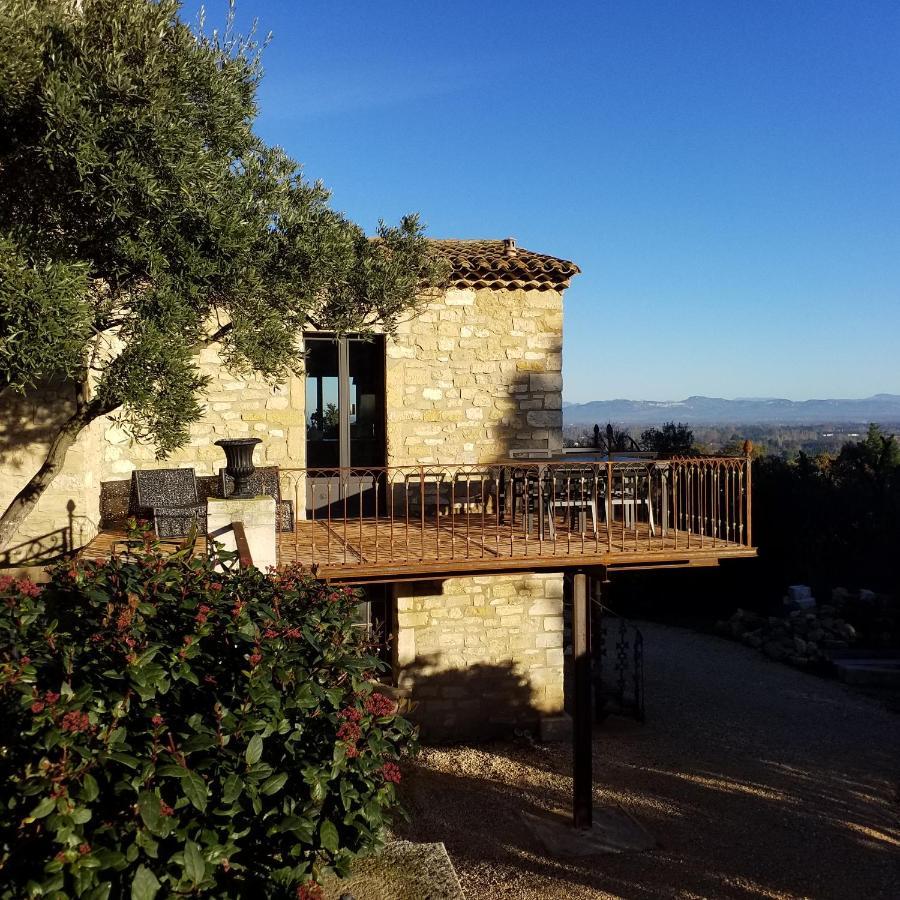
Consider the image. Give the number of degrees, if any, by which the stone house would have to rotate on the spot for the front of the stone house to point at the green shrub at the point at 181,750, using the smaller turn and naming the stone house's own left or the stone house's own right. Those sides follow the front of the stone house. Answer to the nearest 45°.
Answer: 0° — it already faces it

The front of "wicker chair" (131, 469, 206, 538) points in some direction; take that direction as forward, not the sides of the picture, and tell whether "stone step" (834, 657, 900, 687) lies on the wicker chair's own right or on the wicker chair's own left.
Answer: on the wicker chair's own left

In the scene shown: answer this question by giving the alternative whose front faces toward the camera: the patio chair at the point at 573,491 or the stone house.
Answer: the stone house

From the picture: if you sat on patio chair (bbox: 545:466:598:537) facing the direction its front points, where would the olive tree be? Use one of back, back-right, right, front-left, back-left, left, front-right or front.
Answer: back-left

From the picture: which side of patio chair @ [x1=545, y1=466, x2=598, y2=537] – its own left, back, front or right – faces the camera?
back

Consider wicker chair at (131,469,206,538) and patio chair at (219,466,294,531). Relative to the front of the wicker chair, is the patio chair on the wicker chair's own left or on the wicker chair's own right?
on the wicker chair's own left

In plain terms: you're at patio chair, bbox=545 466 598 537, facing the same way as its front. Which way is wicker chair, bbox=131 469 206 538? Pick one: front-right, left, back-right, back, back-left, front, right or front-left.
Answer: left

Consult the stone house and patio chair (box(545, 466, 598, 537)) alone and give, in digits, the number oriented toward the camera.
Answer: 1

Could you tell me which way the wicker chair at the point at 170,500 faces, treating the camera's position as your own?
facing the viewer and to the right of the viewer

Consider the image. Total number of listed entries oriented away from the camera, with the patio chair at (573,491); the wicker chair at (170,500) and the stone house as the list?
1

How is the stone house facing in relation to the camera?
toward the camera
